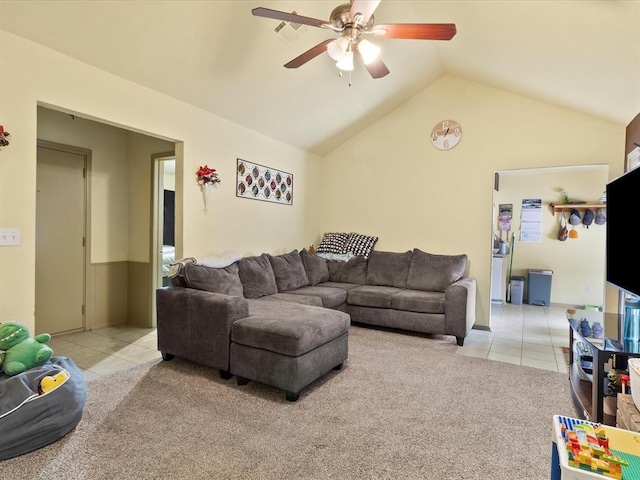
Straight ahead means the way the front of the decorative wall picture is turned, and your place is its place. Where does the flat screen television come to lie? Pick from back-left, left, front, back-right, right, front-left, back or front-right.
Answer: front

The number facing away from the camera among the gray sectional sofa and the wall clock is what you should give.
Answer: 0

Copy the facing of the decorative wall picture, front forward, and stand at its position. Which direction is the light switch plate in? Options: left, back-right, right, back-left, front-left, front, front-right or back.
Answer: right

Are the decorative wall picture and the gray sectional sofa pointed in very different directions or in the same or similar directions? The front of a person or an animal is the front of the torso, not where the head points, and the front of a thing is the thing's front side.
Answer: same or similar directions

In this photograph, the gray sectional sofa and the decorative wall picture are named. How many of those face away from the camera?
0

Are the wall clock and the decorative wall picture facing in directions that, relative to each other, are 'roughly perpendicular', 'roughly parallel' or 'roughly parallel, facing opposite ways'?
roughly perpendicular

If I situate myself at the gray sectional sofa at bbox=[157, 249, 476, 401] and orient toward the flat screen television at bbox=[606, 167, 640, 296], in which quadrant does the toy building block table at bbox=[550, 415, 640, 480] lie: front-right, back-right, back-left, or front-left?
front-right

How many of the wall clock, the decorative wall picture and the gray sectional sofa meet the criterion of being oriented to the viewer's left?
0

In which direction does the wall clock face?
toward the camera

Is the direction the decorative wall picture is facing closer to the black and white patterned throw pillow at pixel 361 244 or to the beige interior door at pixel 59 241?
the black and white patterned throw pillow

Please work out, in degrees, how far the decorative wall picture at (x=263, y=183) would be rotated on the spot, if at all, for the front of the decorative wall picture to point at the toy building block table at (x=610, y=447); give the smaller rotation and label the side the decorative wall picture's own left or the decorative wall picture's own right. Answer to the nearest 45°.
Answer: approximately 45° to the decorative wall picture's own right

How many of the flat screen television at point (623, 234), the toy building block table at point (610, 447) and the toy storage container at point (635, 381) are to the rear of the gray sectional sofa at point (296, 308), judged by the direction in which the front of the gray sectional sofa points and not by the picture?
0

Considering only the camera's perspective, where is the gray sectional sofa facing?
facing the viewer and to the right of the viewer

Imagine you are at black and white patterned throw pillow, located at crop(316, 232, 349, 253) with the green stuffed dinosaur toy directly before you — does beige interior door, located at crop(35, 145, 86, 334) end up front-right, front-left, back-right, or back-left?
front-right
